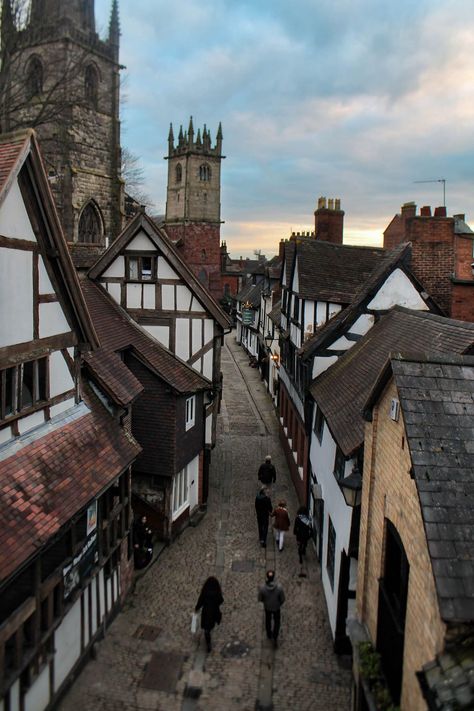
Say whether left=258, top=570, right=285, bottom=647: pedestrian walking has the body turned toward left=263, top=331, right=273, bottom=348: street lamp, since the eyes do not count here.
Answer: yes

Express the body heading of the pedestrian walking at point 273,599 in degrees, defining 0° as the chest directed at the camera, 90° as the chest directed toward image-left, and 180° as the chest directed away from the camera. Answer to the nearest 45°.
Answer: approximately 180°

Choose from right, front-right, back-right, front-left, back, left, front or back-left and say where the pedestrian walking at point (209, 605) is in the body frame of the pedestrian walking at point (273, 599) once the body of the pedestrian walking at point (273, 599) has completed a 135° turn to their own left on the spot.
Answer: front-right

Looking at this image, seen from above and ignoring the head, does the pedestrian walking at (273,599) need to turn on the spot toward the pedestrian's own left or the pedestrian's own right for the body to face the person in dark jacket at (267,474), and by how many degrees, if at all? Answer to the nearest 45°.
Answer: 0° — they already face them

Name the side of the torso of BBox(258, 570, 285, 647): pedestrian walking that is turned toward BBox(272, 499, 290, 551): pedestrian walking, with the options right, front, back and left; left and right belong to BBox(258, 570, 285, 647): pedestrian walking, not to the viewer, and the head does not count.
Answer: front

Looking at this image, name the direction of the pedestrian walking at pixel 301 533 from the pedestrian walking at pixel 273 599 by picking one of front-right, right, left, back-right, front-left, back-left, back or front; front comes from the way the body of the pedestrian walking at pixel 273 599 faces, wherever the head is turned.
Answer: front

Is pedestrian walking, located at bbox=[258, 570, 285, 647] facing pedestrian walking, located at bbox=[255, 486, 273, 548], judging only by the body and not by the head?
yes

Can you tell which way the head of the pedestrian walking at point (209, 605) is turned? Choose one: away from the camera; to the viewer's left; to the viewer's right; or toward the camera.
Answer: away from the camera

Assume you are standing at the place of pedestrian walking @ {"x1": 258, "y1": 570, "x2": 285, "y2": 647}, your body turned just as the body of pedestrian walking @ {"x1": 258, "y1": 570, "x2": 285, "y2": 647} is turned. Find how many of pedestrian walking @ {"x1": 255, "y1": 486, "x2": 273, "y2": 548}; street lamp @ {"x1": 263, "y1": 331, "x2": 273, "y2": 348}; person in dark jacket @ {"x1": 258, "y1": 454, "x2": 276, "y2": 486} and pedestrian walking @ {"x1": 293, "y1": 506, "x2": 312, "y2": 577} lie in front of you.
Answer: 4

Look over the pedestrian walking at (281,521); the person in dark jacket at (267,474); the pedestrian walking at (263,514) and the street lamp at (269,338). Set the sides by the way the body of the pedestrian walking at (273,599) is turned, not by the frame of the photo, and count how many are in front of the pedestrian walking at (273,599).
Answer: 4
